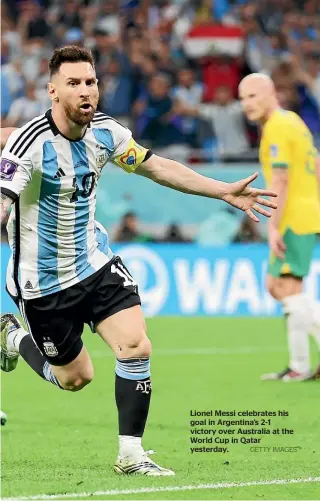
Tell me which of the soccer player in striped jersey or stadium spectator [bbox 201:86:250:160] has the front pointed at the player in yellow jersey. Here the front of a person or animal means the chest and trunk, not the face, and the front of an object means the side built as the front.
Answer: the stadium spectator

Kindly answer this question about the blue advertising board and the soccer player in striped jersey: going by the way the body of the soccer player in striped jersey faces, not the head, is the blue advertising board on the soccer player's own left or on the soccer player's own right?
on the soccer player's own left

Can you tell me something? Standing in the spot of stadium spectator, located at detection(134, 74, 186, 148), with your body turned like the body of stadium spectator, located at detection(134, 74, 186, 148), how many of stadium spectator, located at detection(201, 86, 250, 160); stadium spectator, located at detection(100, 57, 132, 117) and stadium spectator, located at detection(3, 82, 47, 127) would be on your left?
1

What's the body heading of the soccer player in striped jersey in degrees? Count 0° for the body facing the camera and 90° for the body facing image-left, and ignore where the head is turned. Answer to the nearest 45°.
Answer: approximately 315°

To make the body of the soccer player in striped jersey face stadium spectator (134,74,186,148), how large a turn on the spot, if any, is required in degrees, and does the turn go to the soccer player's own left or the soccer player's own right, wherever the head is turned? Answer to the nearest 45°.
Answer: approximately 135° to the soccer player's own left

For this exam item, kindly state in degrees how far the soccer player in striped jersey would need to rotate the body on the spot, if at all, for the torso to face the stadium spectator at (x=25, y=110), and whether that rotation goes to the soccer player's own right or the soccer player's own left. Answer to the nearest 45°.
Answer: approximately 135° to the soccer player's own left

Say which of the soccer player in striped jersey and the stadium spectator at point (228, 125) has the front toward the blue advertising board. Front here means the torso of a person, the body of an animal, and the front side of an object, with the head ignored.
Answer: the stadium spectator

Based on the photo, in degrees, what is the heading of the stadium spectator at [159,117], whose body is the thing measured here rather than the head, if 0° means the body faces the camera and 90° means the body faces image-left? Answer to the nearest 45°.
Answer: approximately 0°

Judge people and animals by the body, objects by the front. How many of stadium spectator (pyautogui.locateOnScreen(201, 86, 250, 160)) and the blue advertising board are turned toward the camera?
2
